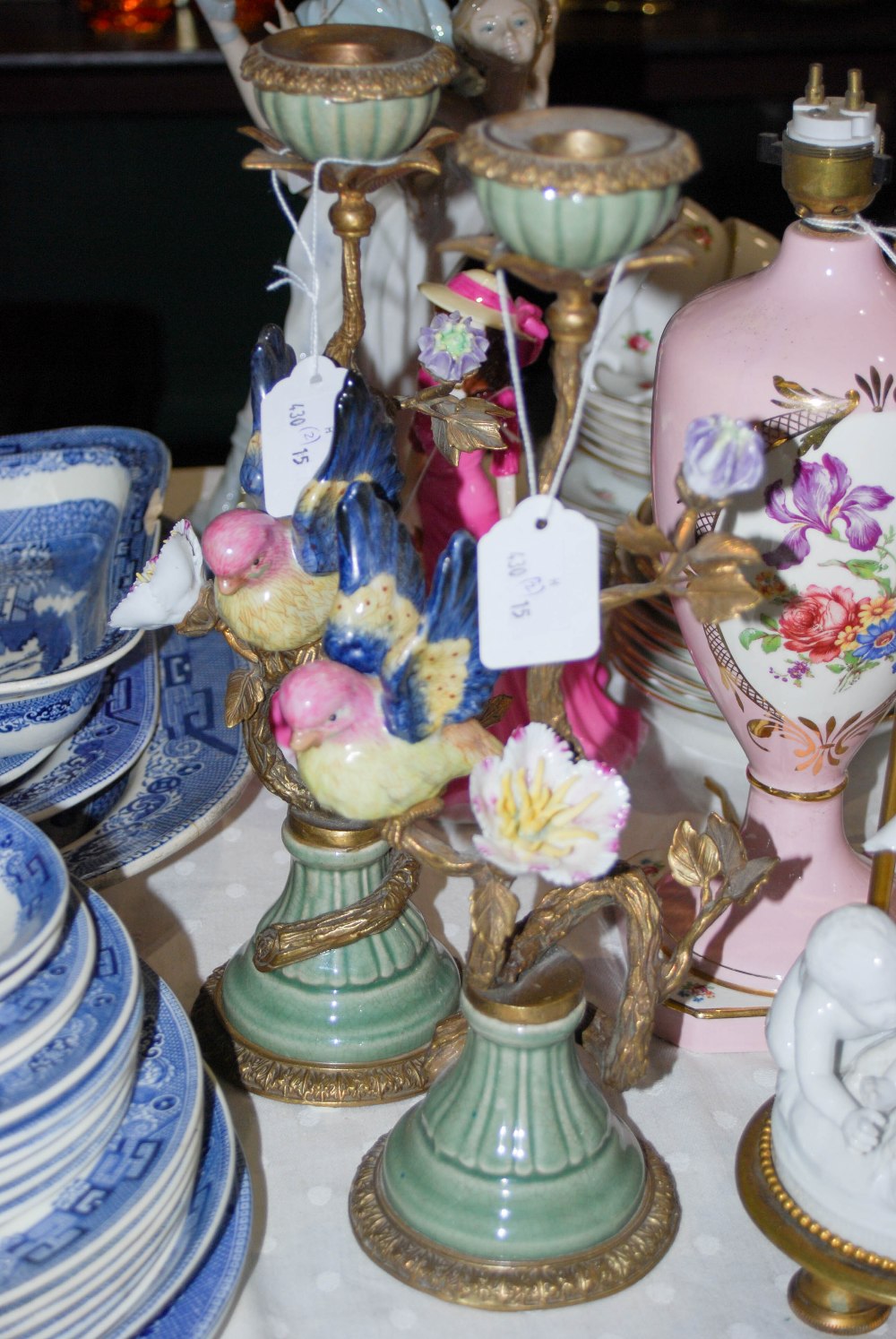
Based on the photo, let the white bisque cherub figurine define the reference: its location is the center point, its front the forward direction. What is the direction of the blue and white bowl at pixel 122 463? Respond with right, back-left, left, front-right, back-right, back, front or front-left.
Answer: back

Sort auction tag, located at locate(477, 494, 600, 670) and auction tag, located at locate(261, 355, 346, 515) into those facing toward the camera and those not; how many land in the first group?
2

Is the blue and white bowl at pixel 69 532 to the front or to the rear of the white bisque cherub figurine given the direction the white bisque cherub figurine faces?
to the rear
